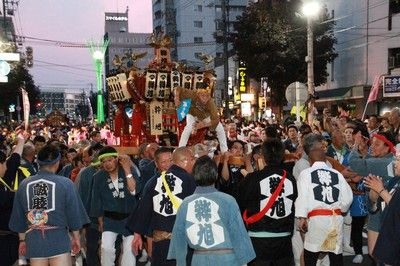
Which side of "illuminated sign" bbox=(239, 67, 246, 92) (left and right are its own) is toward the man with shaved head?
front

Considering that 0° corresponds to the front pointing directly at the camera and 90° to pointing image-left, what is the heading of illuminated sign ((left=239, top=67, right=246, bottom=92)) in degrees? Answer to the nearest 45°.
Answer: approximately 0°

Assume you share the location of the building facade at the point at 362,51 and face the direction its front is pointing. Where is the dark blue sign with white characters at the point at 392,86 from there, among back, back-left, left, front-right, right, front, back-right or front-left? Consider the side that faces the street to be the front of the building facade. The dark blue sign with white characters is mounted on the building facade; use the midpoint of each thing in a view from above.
front-left

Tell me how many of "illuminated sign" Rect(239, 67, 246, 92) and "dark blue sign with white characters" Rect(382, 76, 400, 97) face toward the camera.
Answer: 2

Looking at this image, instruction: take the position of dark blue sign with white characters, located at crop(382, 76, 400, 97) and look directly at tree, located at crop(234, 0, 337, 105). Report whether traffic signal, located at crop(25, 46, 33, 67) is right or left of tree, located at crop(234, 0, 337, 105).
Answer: left

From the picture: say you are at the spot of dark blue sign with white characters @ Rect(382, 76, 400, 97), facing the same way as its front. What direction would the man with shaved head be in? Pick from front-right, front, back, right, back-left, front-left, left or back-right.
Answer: front

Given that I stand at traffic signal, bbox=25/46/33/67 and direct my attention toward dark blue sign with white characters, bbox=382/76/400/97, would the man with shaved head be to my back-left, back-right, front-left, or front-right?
front-right

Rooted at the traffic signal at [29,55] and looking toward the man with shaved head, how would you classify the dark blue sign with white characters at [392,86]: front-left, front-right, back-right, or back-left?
front-left

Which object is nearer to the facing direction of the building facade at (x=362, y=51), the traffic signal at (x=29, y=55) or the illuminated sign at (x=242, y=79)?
the traffic signal

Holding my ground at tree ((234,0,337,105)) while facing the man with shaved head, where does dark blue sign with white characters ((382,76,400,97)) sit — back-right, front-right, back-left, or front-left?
front-left

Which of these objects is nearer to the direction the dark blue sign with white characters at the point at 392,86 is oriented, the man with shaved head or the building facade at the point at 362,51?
the man with shaved head

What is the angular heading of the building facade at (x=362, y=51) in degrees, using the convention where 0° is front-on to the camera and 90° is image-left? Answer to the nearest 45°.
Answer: approximately 45°
